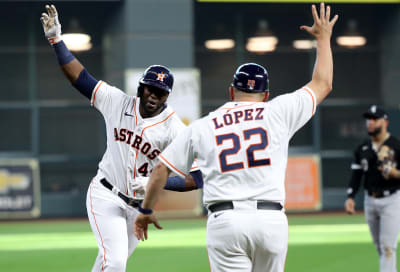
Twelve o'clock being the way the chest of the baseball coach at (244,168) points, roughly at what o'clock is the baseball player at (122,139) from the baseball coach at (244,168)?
the baseball player at (122,139) is roughly at 11 o'clock from the baseball coach at (244,168).

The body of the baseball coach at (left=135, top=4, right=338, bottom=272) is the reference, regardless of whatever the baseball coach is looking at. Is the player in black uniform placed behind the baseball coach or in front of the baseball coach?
in front

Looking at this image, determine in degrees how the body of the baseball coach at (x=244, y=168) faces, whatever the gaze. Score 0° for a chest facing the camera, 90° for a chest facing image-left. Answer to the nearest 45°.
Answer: approximately 180°

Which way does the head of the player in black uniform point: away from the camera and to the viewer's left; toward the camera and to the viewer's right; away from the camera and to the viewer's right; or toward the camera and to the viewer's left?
toward the camera and to the viewer's left

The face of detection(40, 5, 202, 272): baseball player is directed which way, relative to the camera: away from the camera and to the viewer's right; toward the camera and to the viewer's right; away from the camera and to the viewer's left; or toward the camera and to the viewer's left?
toward the camera and to the viewer's right
